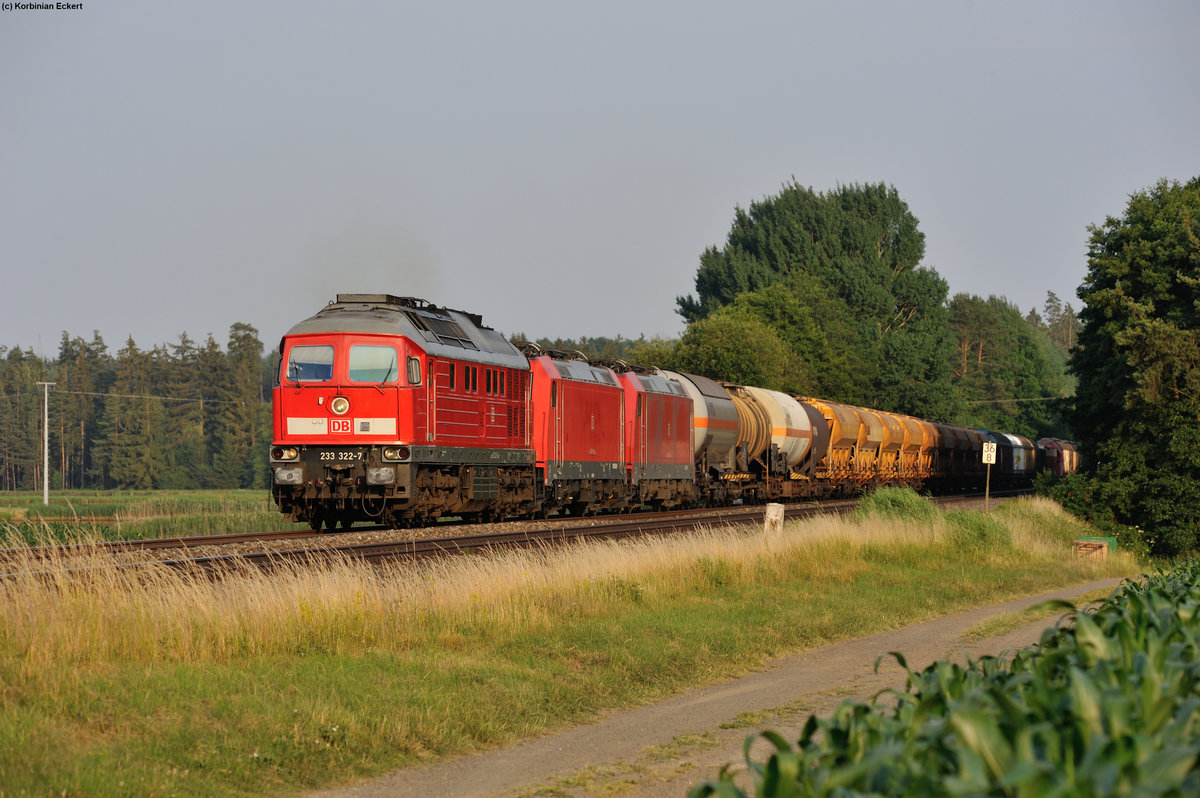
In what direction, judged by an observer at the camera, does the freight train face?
facing the viewer and to the left of the viewer
